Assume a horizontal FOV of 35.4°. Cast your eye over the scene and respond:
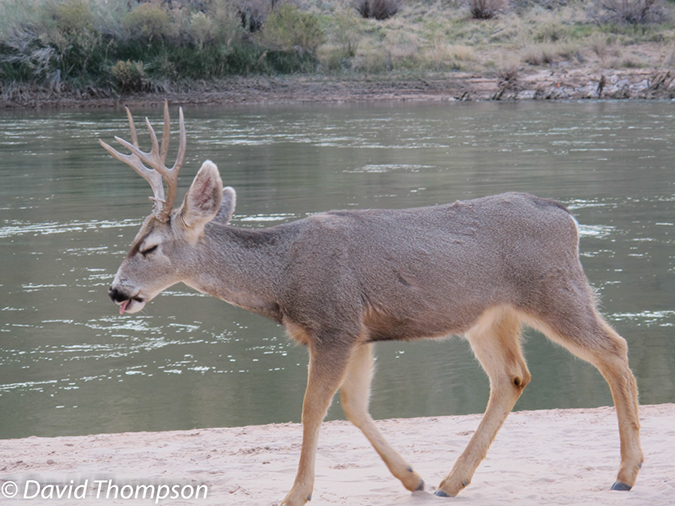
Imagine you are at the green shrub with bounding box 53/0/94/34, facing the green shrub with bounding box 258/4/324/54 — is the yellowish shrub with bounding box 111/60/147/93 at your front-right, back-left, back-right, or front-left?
front-right

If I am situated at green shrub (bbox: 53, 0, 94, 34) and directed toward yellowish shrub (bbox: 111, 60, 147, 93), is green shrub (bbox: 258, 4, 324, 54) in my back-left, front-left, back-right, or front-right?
front-left

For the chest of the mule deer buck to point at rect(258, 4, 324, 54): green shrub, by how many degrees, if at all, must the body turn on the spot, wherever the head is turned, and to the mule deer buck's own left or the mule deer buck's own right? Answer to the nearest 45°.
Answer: approximately 90° to the mule deer buck's own right

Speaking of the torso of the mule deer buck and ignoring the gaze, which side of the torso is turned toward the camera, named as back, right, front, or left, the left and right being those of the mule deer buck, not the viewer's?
left

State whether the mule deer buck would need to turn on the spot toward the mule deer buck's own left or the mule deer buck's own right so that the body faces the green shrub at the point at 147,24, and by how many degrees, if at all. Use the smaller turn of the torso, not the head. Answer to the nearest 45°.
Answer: approximately 90° to the mule deer buck's own right

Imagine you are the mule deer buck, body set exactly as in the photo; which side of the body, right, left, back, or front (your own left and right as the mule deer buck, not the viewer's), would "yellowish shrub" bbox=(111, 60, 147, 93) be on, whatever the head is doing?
right

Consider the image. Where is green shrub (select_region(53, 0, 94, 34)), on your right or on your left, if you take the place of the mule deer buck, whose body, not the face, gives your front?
on your right
